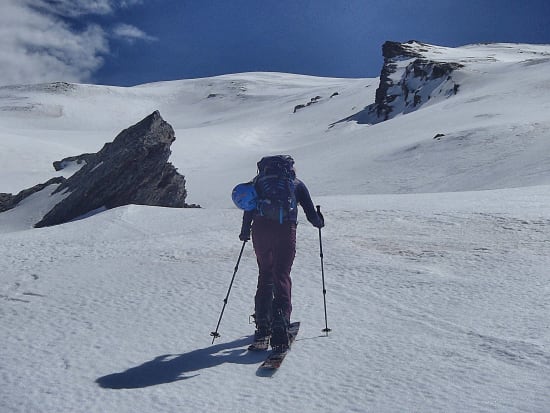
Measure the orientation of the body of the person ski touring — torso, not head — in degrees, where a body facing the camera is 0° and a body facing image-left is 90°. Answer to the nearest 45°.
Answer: approximately 180°

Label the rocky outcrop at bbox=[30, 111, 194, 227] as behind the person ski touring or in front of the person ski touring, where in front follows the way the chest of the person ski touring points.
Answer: in front
